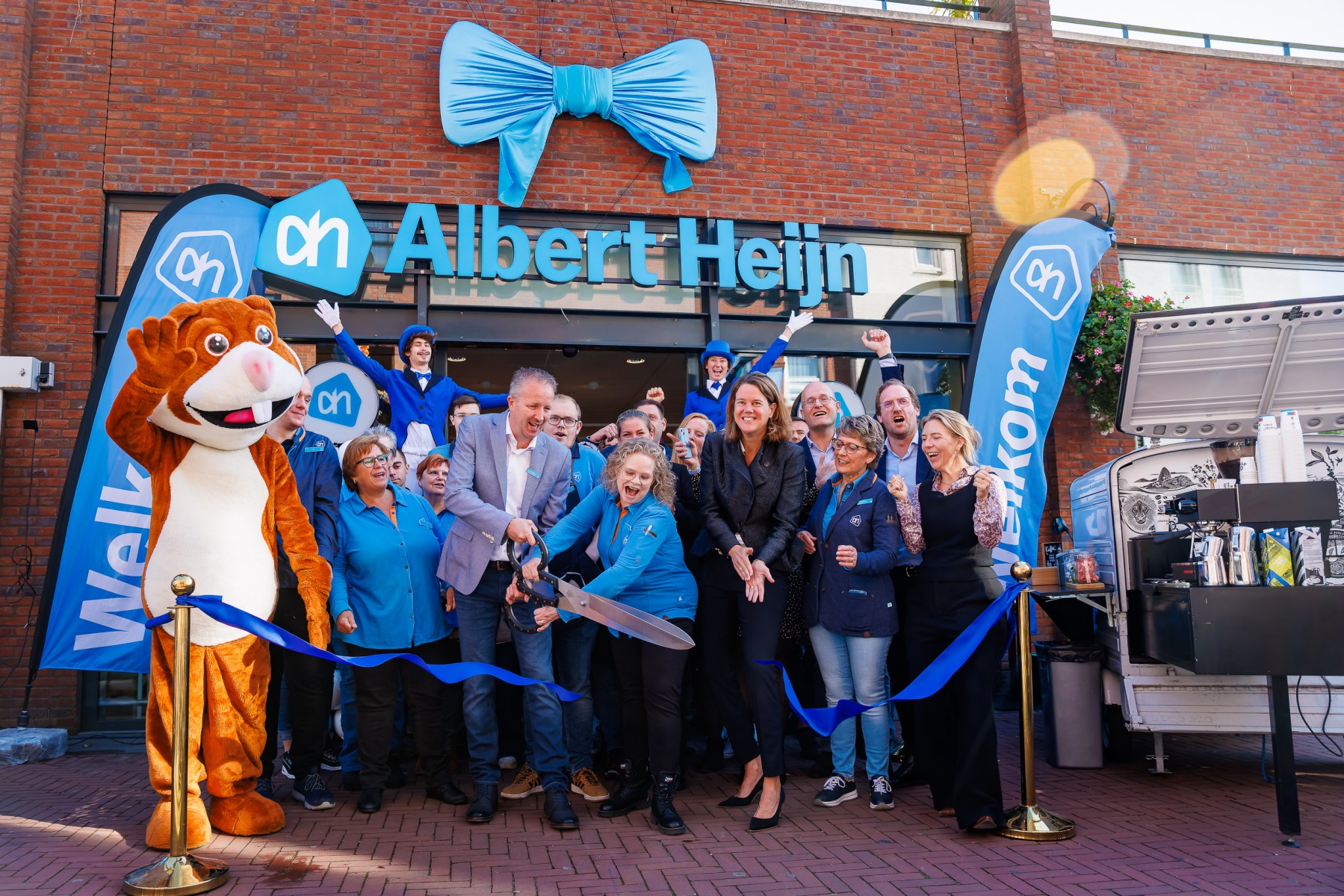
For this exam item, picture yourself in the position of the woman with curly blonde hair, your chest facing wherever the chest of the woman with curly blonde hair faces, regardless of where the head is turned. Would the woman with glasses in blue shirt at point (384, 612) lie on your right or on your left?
on your right

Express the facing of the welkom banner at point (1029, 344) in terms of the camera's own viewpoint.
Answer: facing the viewer

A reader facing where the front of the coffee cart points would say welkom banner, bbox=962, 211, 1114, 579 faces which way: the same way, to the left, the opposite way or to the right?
the same way

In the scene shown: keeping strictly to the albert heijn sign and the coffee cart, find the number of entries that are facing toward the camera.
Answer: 2

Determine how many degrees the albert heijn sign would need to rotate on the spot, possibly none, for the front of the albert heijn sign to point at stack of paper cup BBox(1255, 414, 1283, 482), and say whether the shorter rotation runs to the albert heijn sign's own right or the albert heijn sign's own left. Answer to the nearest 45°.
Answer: approximately 45° to the albert heijn sign's own left

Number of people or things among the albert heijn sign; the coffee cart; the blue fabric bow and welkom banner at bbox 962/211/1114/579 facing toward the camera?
4

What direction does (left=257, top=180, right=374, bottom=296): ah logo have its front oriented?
toward the camera

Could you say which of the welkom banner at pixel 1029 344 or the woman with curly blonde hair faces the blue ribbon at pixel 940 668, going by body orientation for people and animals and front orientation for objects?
the welkom banner

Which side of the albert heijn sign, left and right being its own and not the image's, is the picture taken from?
front

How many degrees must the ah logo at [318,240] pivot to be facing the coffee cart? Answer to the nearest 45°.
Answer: approximately 45° to its left

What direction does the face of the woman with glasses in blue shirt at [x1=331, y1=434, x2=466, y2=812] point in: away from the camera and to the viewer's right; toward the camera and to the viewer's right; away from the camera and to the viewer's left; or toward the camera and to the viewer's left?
toward the camera and to the viewer's right

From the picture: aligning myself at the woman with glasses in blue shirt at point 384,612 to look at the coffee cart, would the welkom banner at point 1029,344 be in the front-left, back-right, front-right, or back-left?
front-left

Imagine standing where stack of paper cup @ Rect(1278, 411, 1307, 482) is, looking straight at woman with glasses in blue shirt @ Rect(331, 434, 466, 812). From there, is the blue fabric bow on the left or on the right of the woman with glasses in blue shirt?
right

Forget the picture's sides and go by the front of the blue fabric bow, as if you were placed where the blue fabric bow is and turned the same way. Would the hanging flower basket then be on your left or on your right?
on your left

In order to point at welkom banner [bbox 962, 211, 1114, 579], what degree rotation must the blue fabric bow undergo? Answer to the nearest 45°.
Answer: approximately 90° to its left

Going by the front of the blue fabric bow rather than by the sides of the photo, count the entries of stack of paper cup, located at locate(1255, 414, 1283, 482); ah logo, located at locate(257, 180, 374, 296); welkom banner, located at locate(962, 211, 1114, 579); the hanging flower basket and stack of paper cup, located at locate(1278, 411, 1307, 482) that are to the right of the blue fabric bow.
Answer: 1
